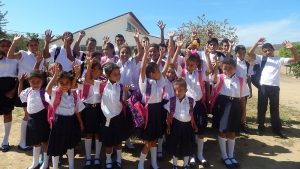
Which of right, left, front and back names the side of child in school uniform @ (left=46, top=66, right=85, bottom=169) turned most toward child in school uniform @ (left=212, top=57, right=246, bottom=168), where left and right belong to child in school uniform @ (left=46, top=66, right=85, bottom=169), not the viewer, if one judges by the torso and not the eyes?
left

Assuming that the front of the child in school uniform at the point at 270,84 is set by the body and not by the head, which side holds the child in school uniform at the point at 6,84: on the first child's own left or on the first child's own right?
on the first child's own right

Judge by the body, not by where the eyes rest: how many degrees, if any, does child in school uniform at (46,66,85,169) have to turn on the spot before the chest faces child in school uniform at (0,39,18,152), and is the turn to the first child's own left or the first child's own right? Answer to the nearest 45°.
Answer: approximately 135° to the first child's own right

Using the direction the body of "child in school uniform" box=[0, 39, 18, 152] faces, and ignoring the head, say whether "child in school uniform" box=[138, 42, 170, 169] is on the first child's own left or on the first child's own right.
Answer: on the first child's own left

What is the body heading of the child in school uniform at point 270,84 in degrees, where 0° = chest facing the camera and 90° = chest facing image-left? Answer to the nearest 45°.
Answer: approximately 0°

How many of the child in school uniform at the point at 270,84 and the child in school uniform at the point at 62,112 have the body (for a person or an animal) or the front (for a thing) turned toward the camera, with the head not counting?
2

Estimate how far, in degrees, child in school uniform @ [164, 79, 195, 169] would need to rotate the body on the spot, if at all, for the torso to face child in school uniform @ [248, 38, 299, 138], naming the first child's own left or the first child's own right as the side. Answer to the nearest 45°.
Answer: approximately 135° to the first child's own left

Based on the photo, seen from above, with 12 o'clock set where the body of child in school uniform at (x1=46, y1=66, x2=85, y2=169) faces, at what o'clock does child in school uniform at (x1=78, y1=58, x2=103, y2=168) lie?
child in school uniform at (x1=78, y1=58, x2=103, y2=168) is roughly at 8 o'clock from child in school uniform at (x1=46, y1=66, x2=85, y2=169).

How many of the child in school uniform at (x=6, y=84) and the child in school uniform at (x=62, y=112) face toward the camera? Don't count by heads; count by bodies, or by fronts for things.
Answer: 2
